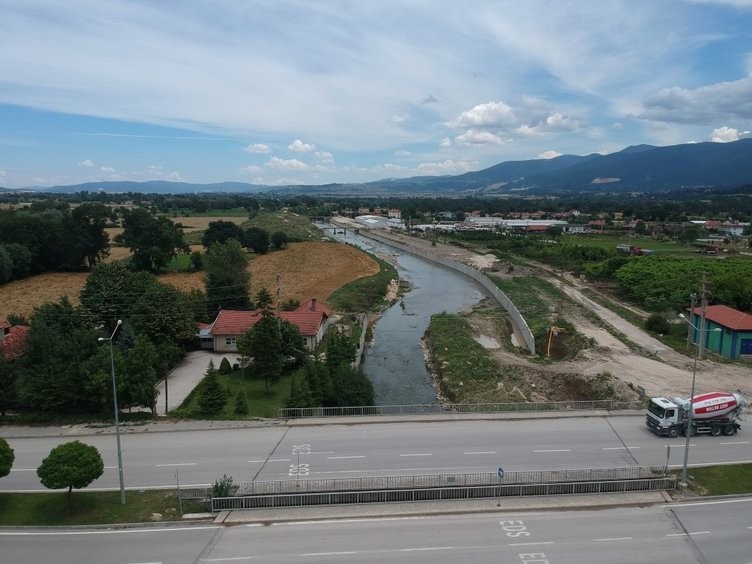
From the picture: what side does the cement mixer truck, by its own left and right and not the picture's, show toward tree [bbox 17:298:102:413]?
front

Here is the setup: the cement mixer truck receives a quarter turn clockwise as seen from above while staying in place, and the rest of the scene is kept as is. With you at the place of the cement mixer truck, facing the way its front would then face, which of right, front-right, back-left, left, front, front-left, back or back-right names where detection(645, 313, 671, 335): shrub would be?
front-right

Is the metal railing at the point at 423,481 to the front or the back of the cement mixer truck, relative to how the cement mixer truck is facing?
to the front

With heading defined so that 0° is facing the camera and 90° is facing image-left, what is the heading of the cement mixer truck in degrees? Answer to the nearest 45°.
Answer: approximately 45°

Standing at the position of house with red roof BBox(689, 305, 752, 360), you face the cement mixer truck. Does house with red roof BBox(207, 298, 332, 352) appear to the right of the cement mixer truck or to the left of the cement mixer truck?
right

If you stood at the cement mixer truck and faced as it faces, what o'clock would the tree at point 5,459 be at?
The tree is roughly at 12 o'clock from the cement mixer truck.

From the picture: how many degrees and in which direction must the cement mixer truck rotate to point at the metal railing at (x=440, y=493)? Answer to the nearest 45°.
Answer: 0° — it already faces it

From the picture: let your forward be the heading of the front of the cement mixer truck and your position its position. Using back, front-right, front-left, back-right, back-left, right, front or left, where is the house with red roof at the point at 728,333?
back-right
